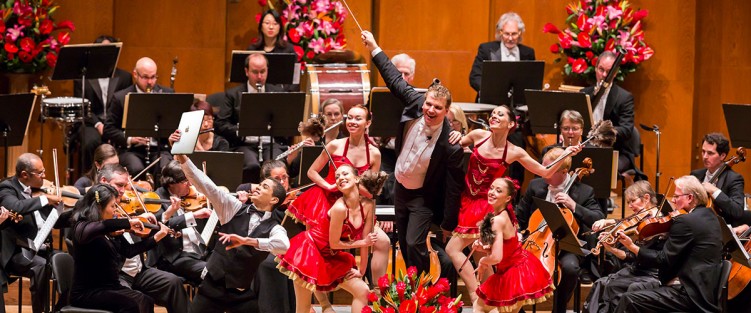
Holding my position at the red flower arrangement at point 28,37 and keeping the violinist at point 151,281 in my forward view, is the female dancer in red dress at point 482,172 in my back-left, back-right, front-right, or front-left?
front-left

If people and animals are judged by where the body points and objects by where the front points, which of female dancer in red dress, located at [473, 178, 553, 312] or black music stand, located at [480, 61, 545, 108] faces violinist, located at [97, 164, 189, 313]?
the female dancer in red dress

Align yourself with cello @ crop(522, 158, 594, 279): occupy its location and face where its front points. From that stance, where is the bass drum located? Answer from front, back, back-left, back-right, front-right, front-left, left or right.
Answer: right

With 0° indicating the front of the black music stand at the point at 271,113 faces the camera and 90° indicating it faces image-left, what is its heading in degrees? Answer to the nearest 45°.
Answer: approximately 180°

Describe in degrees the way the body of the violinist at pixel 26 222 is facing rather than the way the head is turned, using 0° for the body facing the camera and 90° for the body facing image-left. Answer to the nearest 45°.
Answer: approximately 270°

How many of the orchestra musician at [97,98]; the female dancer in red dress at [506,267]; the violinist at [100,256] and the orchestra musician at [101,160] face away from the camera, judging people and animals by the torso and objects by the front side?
0

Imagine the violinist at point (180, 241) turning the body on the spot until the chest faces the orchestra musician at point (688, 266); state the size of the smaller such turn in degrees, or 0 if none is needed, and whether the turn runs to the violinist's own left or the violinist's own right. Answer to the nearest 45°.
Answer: approximately 45° to the violinist's own left

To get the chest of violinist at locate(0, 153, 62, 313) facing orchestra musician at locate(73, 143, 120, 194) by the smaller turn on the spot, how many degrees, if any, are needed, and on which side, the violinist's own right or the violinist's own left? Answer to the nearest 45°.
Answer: approximately 45° to the violinist's own left

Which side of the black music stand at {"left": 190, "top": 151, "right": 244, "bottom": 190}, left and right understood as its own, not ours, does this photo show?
back
